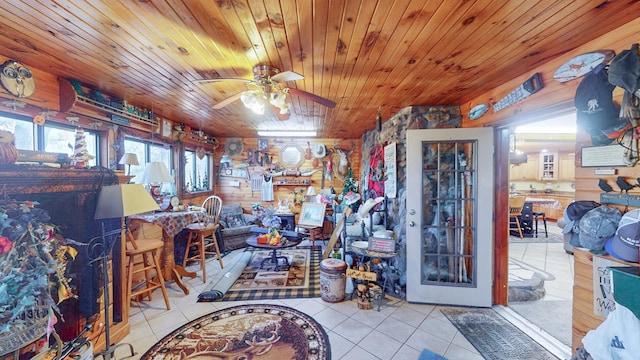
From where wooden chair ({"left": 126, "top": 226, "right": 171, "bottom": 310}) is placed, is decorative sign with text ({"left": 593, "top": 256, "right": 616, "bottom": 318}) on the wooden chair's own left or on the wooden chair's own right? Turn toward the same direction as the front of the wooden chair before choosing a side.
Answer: on the wooden chair's own right

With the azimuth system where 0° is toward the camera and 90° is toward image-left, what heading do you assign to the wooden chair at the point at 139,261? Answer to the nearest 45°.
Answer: approximately 225°

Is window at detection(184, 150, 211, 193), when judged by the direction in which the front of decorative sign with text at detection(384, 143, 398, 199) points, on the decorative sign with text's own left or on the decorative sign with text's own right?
on the decorative sign with text's own right

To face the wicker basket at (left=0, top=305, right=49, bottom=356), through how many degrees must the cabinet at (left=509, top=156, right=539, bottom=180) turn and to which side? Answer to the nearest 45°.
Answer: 0° — it already faces it

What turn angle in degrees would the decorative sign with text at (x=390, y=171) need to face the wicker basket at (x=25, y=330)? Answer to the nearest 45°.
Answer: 0° — it already faces it

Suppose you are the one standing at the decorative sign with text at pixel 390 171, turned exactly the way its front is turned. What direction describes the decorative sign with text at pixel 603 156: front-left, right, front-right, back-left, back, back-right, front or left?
left

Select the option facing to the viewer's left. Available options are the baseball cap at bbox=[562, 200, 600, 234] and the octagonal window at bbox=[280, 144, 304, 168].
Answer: the baseball cap

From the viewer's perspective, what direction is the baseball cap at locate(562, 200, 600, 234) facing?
to the viewer's left

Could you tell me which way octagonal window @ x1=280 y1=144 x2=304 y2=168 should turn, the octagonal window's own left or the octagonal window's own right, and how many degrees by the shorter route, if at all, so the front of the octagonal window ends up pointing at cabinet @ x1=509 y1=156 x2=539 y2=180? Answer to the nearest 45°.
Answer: approximately 90° to the octagonal window's own left
